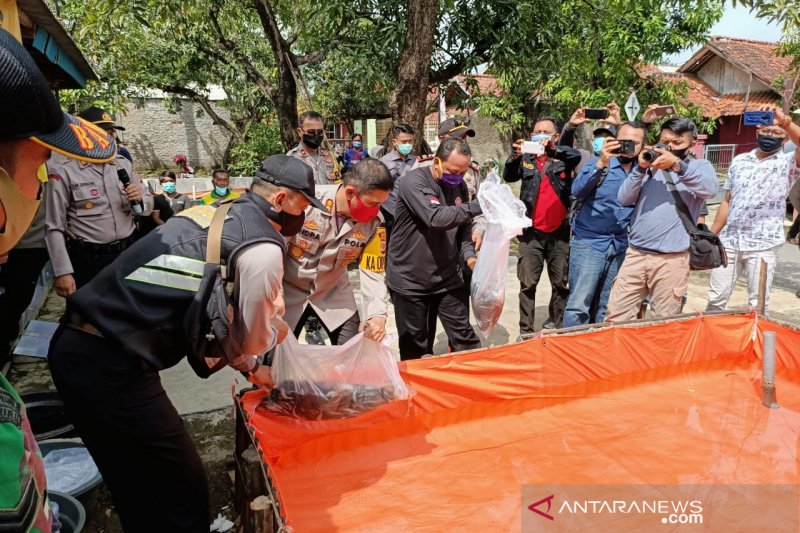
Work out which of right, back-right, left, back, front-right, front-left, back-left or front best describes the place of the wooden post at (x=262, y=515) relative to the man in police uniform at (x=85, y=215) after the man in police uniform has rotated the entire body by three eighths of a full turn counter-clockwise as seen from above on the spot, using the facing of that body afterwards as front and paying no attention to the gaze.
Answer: back

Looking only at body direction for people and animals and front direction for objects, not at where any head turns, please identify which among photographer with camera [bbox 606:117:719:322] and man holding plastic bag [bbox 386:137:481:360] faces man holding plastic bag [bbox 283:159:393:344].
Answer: the photographer with camera

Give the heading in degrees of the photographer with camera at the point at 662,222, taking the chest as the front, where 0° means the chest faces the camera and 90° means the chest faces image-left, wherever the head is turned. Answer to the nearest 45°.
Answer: approximately 45°

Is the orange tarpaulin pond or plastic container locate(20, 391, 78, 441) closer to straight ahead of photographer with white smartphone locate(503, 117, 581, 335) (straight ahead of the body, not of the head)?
the orange tarpaulin pond

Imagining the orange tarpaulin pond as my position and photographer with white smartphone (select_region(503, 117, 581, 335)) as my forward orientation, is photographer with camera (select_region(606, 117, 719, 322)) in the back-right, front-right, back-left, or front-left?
front-right

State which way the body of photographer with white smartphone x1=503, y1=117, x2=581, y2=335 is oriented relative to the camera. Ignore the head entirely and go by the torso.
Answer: toward the camera

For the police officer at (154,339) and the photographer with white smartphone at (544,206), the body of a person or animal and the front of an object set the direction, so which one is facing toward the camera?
the photographer with white smartphone

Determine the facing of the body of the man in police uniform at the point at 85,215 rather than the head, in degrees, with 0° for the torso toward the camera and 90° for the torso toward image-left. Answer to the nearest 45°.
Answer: approximately 315°

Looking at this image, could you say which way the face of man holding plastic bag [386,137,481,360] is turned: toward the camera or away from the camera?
toward the camera

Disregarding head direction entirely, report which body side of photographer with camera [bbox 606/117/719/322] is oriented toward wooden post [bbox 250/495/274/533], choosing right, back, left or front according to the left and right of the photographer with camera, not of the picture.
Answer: front

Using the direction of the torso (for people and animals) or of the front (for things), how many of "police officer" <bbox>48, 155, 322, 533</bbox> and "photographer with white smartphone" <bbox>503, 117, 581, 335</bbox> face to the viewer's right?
1

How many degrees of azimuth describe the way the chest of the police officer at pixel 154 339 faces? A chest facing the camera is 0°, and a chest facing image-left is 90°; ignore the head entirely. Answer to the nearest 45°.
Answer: approximately 270°

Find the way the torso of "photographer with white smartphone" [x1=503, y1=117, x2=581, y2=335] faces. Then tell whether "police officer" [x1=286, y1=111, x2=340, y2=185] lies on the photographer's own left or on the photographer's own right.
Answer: on the photographer's own right

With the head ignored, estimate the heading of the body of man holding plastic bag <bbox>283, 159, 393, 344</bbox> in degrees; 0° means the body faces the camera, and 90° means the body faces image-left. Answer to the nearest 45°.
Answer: approximately 315°

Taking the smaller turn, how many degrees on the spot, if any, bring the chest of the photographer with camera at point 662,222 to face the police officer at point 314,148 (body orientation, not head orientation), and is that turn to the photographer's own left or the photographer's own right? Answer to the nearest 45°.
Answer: approximately 45° to the photographer's own right

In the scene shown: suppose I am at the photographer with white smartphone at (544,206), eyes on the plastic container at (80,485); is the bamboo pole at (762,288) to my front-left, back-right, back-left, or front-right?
back-left

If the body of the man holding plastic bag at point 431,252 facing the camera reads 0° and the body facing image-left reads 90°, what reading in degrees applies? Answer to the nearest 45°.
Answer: approximately 315°
